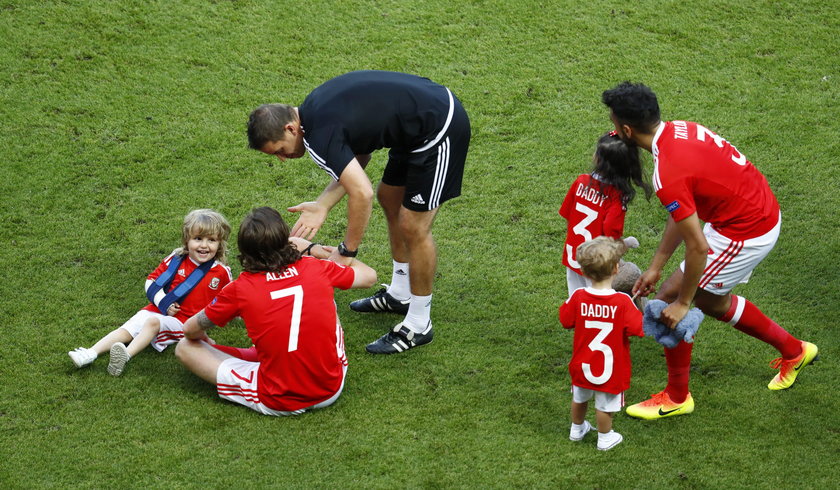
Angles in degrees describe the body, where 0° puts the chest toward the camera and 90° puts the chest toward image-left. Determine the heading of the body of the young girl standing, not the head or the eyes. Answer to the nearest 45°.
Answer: approximately 225°

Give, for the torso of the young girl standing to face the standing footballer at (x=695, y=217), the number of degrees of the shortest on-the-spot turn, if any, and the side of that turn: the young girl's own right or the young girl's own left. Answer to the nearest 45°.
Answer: approximately 90° to the young girl's own right
